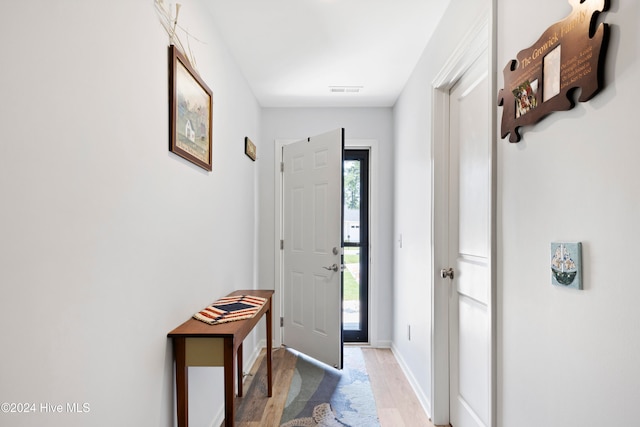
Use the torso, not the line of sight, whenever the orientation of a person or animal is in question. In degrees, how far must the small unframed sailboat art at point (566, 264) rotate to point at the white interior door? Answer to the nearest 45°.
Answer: approximately 90° to its right

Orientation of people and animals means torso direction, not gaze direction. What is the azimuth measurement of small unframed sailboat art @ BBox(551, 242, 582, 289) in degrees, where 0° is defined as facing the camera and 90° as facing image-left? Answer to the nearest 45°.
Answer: approximately 45°

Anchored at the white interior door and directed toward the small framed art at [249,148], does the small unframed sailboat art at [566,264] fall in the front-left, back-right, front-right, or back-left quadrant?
back-left

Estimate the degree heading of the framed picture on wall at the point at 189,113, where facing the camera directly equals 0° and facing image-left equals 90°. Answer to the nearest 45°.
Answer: approximately 315°

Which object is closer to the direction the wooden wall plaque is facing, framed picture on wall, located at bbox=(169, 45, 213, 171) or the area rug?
the framed picture on wall

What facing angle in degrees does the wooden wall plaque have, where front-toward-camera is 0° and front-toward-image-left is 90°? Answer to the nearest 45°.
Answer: approximately 45°

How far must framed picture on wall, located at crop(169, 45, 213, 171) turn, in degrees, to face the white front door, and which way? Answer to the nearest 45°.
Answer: approximately 90° to its left
